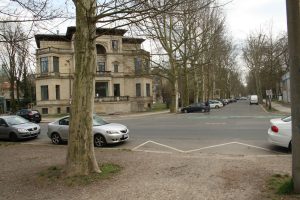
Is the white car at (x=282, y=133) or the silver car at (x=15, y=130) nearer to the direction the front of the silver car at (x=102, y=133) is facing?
the white car

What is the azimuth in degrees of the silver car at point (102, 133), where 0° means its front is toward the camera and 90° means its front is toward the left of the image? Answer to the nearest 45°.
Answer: approximately 315°

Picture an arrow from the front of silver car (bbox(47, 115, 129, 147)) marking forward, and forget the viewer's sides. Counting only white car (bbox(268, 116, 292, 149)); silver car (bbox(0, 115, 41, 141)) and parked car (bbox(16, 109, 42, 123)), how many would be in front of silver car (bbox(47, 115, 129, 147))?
1

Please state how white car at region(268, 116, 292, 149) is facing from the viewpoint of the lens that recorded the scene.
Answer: facing away from the viewer and to the right of the viewer

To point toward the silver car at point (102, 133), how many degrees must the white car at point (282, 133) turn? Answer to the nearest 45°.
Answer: approximately 135° to its left

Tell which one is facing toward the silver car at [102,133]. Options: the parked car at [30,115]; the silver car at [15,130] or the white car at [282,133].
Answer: the silver car at [15,130]

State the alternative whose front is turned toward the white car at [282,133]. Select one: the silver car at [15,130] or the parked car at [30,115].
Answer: the silver car

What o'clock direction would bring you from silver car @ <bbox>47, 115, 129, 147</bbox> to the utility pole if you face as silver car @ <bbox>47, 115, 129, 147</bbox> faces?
The utility pole is roughly at 1 o'clock from the silver car.

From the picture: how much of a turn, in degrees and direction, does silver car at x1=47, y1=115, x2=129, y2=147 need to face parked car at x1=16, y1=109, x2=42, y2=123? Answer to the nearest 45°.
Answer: approximately 135° to its left
